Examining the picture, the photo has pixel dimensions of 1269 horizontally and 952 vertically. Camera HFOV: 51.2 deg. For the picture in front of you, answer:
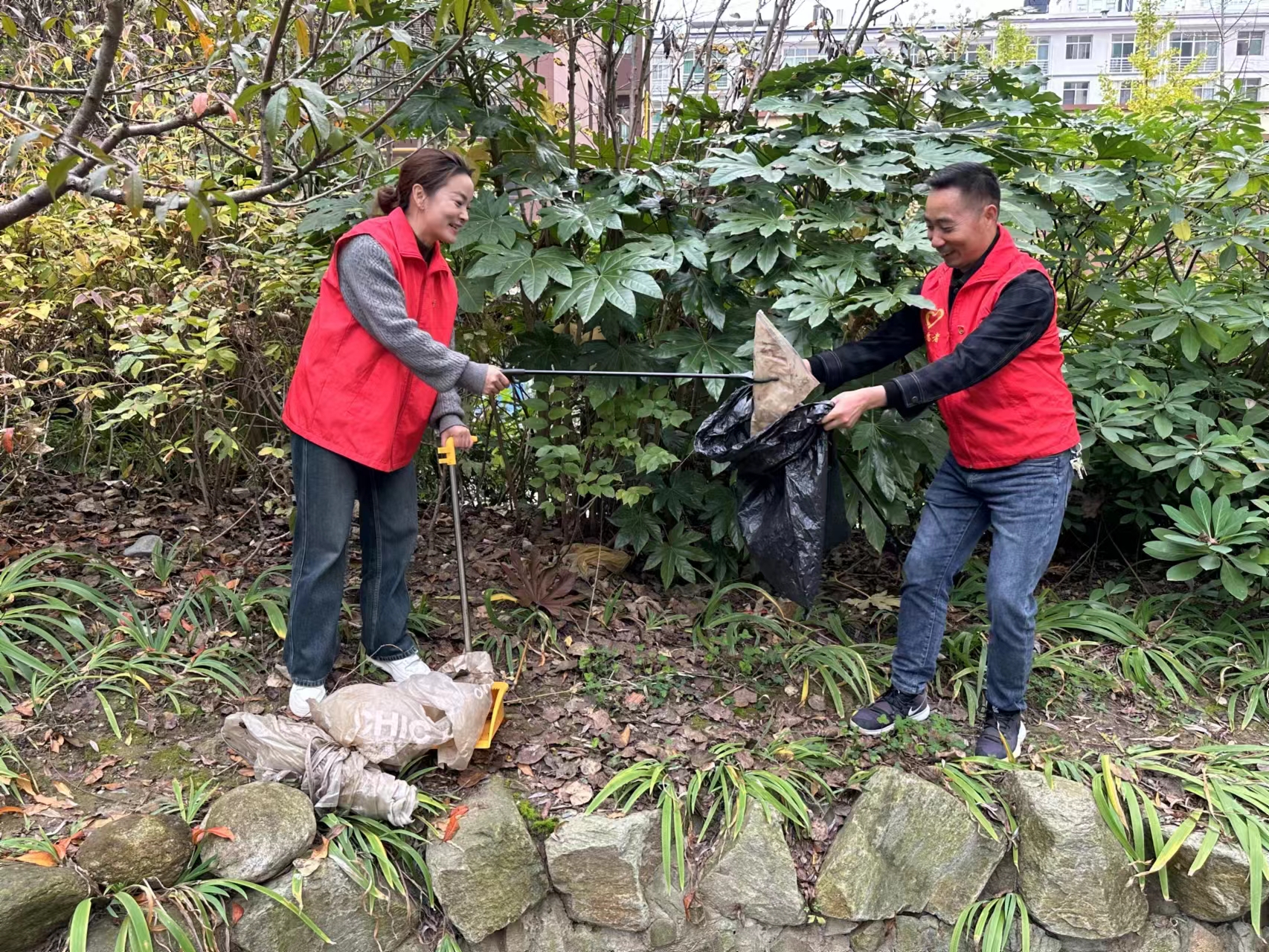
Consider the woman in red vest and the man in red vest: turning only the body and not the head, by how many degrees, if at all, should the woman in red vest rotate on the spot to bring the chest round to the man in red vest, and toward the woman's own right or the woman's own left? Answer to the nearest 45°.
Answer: approximately 45° to the woman's own left

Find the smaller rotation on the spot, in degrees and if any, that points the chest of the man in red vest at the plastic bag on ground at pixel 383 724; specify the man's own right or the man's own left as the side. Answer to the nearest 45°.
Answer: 0° — they already face it

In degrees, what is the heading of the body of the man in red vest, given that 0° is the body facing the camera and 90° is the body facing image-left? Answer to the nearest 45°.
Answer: approximately 45°

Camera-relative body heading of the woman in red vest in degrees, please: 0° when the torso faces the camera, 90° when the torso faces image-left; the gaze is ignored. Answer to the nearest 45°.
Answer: approximately 315°
